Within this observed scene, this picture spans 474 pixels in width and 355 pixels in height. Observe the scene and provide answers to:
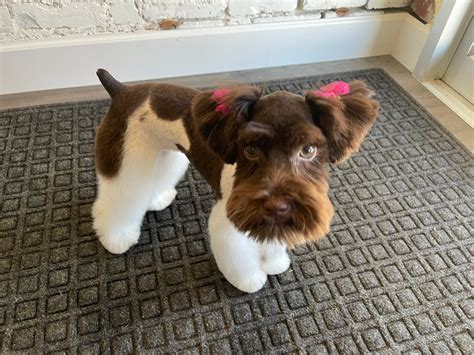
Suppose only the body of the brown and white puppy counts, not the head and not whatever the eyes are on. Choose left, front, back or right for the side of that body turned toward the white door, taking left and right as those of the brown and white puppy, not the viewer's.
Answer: left

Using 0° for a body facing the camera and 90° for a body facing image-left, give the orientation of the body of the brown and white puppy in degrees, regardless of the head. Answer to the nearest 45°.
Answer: approximately 315°
